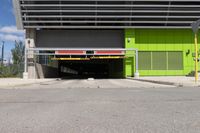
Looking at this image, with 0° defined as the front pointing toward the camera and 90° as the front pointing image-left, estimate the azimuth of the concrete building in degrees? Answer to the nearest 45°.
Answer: approximately 0°
